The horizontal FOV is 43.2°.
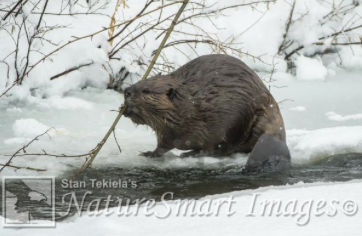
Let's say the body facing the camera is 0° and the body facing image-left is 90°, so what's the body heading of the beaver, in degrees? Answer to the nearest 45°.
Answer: approximately 90°
